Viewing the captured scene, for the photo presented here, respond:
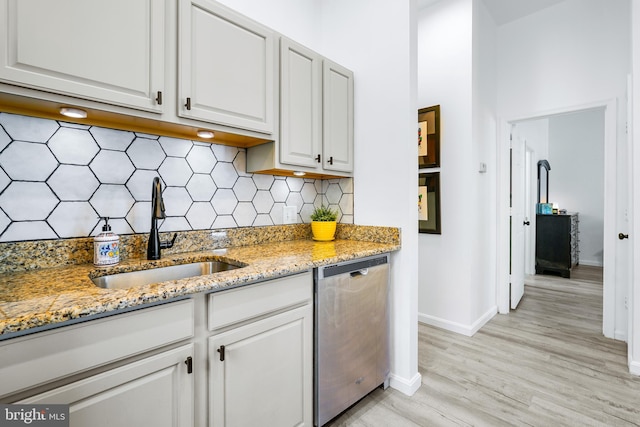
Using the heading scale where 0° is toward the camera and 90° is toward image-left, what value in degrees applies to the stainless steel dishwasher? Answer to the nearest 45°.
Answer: approximately 315°

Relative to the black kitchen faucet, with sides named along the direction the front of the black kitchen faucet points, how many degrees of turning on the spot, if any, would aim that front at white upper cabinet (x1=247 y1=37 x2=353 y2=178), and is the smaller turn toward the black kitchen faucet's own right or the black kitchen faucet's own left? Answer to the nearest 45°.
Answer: approximately 90° to the black kitchen faucet's own left

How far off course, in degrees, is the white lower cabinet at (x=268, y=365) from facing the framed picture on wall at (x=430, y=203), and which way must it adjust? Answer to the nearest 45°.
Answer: approximately 90° to its left

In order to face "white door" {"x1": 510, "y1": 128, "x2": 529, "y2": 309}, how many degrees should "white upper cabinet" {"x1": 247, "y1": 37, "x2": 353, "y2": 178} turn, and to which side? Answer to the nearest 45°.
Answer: approximately 90° to its left
